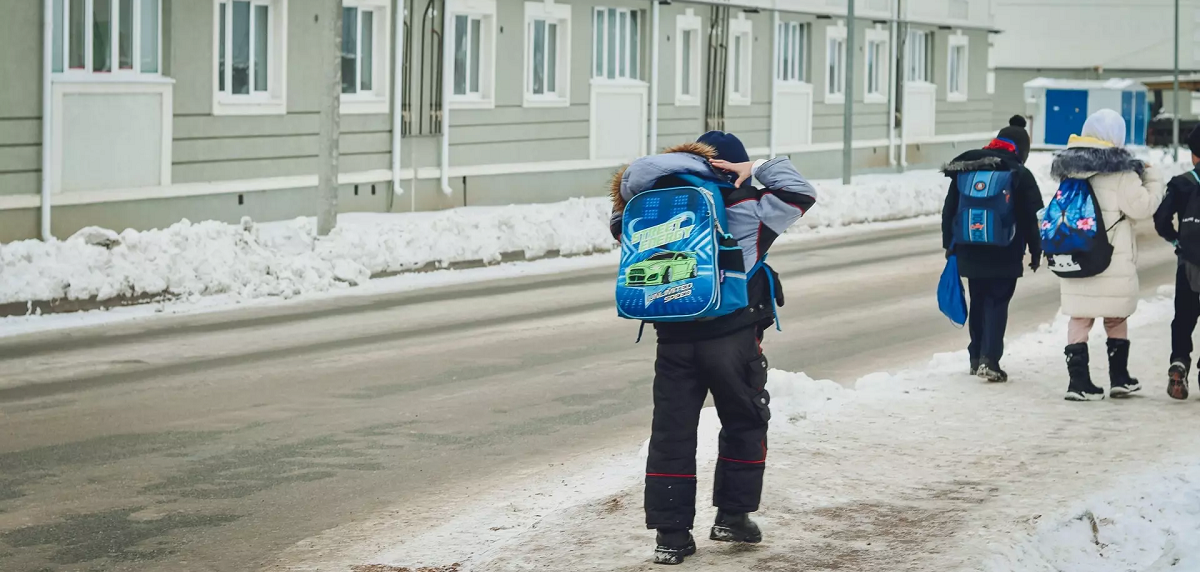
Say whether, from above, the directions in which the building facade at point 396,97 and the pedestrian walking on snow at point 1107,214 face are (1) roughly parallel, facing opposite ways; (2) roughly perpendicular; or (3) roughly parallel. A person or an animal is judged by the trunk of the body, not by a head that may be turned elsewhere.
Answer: roughly perpendicular

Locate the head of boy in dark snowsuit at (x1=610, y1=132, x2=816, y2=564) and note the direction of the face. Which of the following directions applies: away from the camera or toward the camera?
away from the camera

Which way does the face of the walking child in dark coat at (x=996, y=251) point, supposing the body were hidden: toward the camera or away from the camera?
away from the camera

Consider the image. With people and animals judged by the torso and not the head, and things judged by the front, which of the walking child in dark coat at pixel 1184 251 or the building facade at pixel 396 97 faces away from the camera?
the walking child in dark coat

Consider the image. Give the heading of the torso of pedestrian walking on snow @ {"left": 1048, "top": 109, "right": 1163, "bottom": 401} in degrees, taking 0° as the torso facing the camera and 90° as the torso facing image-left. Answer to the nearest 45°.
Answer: approximately 225°

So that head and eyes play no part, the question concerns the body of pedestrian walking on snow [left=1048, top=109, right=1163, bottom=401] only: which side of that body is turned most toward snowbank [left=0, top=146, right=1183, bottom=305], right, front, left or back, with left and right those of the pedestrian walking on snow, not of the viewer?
left

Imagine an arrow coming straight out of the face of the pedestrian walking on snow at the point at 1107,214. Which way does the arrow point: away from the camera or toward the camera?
away from the camera

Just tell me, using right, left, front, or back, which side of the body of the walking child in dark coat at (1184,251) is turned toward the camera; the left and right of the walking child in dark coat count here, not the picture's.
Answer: back

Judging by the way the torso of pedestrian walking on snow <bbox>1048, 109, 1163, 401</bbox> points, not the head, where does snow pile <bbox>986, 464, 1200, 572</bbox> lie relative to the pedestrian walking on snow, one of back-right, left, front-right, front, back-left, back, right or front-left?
back-right

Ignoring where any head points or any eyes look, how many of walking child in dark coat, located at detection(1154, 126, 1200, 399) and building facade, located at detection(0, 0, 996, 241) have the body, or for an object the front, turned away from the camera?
1

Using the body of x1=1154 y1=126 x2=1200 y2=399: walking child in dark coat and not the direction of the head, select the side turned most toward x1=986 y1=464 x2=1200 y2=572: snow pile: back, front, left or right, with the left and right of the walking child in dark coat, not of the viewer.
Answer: back
